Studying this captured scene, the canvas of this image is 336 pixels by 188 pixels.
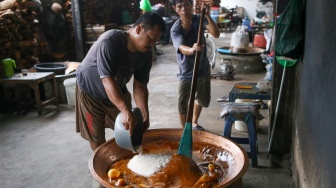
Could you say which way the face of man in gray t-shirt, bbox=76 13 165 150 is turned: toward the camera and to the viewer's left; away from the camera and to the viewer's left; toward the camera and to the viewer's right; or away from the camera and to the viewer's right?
toward the camera and to the viewer's right

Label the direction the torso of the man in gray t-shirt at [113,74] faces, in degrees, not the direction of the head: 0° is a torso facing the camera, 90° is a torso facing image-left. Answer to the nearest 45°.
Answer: approximately 315°

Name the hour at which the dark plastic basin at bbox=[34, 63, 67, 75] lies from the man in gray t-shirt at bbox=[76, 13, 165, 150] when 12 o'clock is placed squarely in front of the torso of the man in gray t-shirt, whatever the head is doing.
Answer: The dark plastic basin is roughly at 7 o'clock from the man in gray t-shirt.

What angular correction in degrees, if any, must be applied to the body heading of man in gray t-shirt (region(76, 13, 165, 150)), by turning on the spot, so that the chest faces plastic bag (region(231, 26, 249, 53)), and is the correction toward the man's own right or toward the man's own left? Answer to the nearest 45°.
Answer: approximately 90° to the man's own left

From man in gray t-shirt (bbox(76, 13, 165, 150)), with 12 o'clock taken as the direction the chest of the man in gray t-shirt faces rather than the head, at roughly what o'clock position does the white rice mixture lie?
The white rice mixture is roughly at 1 o'clock from the man in gray t-shirt.

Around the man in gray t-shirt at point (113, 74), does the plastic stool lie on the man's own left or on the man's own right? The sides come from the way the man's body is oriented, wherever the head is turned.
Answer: on the man's own left

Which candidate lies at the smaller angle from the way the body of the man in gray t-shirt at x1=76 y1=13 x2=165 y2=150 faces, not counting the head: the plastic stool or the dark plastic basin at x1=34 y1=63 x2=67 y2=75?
the plastic stool

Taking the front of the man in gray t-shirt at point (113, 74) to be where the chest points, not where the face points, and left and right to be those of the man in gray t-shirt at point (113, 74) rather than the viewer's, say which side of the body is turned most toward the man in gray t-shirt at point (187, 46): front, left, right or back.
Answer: left
